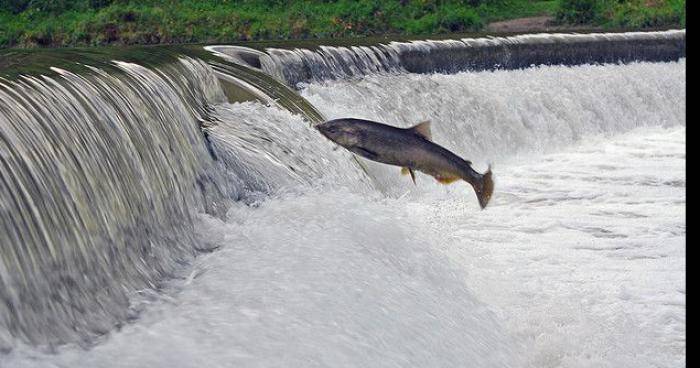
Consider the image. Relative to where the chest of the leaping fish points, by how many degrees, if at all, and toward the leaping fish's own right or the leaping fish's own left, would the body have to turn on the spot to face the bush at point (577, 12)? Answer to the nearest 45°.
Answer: approximately 90° to the leaping fish's own right

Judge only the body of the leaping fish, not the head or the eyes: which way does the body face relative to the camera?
to the viewer's left
